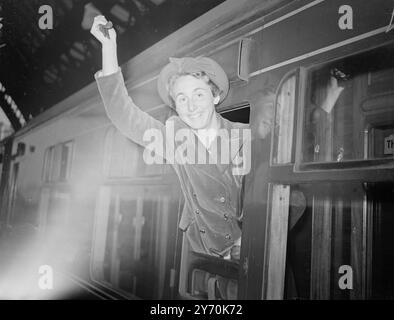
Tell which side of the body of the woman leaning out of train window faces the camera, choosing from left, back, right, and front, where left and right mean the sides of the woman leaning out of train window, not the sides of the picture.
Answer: front
